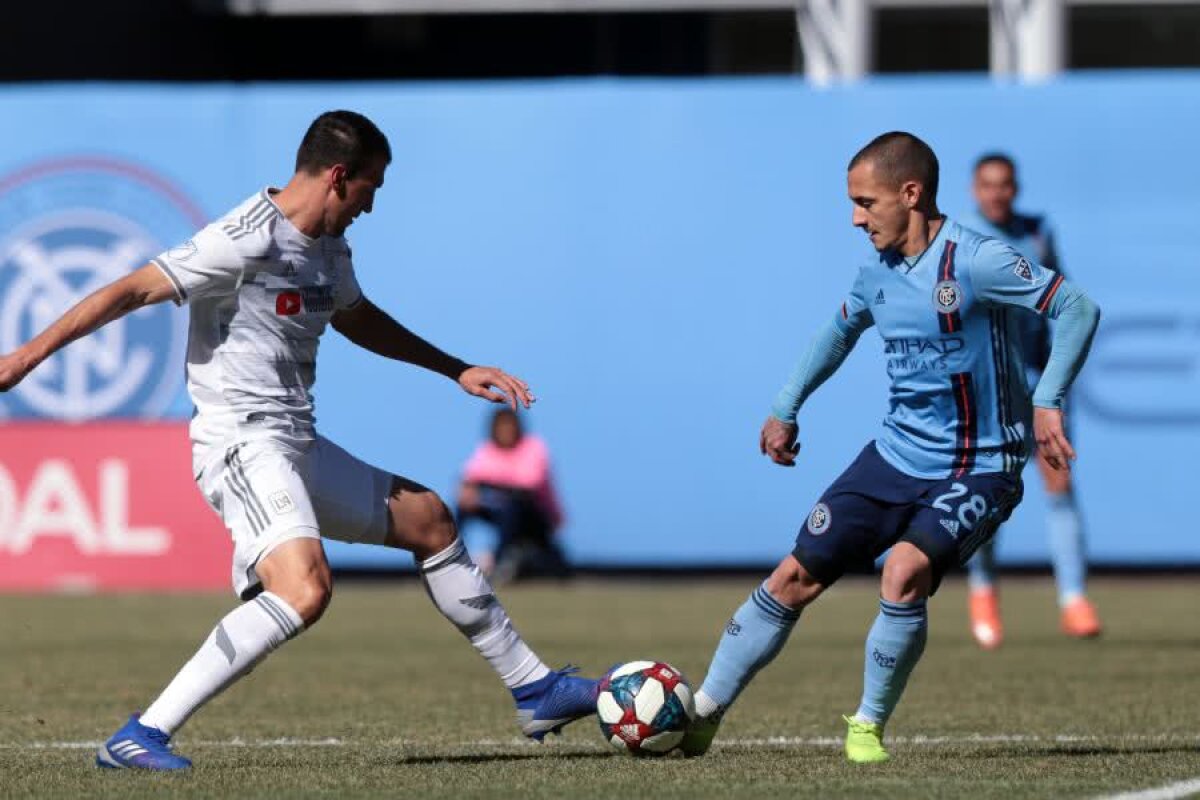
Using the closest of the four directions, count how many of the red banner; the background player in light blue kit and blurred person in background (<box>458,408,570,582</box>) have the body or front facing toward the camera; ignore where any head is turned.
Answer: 3

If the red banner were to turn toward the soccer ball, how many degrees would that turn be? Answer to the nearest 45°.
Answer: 0° — it already faces it

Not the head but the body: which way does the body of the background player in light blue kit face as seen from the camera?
toward the camera

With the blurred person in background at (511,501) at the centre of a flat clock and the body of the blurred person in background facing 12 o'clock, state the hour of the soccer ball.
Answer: The soccer ball is roughly at 12 o'clock from the blurred person in background.

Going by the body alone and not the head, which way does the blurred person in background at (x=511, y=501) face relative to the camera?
toward the camera

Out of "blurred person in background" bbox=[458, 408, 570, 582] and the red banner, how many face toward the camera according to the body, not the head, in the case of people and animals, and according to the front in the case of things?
2

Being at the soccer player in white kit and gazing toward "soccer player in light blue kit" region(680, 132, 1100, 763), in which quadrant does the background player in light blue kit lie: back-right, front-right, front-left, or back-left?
front-left

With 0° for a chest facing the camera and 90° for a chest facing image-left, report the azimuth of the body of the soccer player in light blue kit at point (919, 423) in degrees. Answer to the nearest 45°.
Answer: approximately 45°

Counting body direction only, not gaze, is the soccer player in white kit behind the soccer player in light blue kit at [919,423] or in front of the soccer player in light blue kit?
in front

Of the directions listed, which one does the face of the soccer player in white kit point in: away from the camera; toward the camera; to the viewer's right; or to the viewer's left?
to the viewer's right

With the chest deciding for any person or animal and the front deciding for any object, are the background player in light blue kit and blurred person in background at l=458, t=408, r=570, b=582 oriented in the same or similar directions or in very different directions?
same or similar directions
